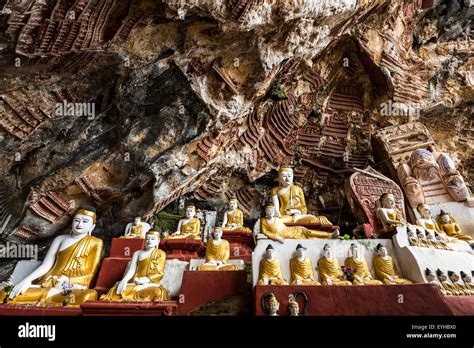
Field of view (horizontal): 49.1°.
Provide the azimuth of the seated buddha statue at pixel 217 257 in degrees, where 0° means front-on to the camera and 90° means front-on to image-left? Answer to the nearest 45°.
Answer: approximately 0°

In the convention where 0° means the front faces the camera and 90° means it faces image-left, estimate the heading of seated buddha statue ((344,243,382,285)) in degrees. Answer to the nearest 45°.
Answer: approximately 315°

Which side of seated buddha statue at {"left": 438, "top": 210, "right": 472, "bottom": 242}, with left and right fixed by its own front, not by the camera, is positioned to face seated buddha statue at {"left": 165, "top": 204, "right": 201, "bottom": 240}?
right

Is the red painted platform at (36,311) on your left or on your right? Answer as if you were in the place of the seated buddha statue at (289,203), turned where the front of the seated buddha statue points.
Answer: on your right

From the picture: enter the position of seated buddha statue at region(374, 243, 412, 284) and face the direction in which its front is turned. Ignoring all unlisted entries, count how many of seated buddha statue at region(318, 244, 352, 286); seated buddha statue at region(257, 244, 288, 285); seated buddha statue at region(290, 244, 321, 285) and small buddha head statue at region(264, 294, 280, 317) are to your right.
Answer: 4

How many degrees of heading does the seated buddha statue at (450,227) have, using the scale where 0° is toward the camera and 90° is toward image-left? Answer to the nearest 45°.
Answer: approximately 315°

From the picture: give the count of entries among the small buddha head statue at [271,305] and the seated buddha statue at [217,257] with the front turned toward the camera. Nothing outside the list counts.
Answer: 2
